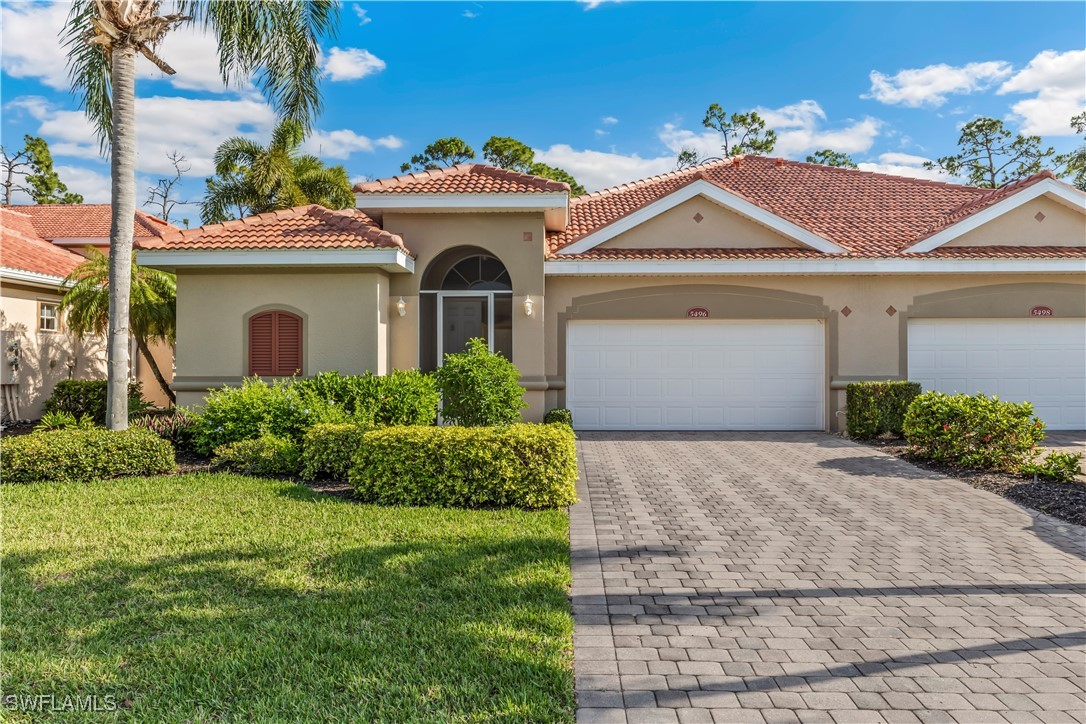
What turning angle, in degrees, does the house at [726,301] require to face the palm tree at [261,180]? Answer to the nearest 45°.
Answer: approximately 135° to its right

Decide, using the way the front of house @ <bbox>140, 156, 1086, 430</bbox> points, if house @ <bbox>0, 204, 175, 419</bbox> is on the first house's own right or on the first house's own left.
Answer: on the first house's own right

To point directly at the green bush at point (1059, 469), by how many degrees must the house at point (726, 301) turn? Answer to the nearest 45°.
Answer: approximately 45° to its left

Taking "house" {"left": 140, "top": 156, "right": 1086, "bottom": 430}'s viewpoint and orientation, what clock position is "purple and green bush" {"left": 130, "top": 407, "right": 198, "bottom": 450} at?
The purple and green bush is roughly at 2 o'clock from the house.

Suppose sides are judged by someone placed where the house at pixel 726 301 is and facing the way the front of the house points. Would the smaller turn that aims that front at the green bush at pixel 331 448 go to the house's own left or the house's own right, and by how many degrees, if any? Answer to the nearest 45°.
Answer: approximately 45° to the house's own right

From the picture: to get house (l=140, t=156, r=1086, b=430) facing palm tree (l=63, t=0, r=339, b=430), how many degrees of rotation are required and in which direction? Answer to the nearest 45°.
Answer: approximately 45° to its right

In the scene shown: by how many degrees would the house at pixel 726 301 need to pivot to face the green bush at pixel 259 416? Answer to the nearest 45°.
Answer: approximately 45° to its right

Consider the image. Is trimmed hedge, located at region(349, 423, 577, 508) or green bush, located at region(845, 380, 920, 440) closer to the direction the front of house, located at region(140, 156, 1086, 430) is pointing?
the trimmed hedge

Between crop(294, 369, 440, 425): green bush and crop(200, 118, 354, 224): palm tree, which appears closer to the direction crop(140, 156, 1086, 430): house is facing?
the green bush

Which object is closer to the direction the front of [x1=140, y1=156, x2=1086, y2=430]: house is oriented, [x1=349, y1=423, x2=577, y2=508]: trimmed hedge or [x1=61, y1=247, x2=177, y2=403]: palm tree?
the trimmed hedge

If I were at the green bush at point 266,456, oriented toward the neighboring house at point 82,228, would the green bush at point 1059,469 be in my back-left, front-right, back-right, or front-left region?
back-right

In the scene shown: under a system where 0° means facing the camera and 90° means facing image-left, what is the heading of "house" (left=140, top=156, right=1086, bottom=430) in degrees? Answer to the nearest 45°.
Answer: approximately 0°
